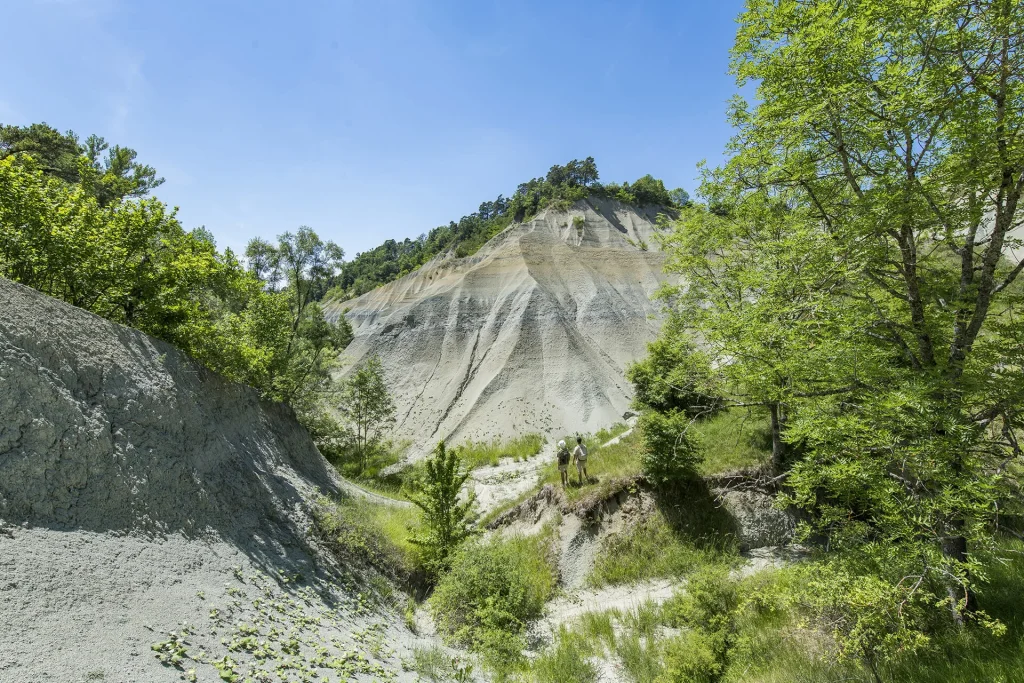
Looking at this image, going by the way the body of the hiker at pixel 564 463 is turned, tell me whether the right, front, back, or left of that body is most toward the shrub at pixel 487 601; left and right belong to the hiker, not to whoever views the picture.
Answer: back

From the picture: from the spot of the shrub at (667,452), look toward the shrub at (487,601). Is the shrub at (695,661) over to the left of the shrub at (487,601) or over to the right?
left

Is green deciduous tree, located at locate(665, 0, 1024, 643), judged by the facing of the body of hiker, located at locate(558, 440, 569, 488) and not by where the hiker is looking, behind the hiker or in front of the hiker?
behind

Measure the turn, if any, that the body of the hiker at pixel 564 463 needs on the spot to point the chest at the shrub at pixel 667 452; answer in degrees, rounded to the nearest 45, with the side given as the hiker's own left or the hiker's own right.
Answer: approximately 135° to the hiker's own right

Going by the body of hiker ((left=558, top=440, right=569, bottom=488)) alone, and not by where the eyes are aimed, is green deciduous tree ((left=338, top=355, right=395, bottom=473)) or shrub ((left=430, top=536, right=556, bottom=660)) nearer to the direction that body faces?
the green deciduous tree

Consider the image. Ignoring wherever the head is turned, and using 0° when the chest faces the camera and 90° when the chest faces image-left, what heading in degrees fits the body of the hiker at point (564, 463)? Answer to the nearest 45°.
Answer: approximately 180°

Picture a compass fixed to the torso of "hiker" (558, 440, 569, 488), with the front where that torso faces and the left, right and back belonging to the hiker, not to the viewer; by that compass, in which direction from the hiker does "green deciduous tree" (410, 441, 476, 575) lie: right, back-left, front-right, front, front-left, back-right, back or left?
back-left

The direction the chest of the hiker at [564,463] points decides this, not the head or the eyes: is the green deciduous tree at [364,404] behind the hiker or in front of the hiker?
in front

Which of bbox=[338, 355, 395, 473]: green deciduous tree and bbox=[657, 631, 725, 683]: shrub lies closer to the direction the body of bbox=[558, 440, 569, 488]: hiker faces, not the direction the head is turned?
the green deciduous tree
